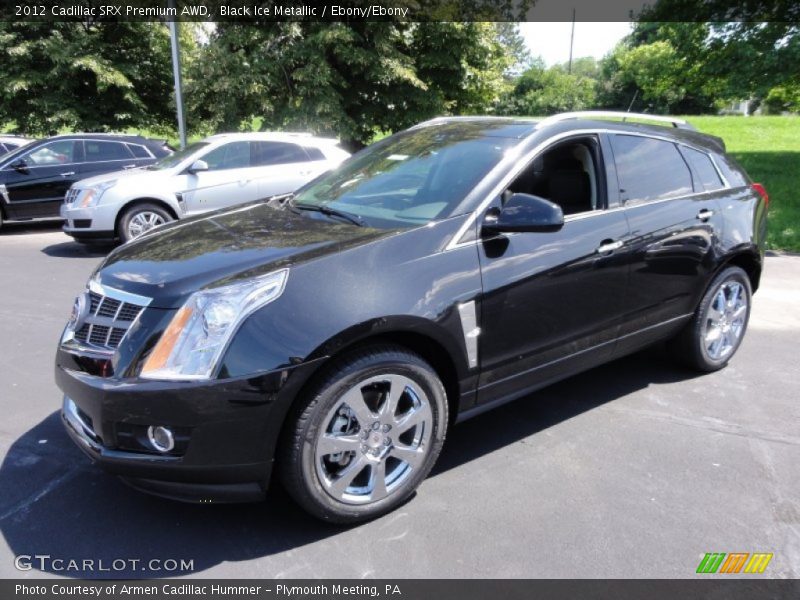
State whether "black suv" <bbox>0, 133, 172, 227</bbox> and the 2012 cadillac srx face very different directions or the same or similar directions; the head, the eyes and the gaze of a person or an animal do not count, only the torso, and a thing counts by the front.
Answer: same or similar directions

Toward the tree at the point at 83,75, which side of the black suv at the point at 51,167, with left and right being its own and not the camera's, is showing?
right

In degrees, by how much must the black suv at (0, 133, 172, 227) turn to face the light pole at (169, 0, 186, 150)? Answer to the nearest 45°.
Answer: approximately 135° to its right

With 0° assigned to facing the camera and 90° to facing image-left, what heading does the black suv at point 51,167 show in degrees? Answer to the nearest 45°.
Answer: approximately 90°

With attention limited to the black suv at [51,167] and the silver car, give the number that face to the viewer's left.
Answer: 2

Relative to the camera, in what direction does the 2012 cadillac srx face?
facing the viewer and to the left of the viewer

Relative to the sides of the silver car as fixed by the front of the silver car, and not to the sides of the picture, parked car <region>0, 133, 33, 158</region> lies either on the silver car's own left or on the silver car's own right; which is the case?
on the silver car's own right

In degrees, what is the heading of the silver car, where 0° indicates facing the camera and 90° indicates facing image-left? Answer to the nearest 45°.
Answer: approximately 90°

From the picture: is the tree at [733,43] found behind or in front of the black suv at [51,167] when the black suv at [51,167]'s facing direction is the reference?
behind

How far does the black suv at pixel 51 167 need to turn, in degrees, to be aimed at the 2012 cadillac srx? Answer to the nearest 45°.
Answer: approximately 90° to its left

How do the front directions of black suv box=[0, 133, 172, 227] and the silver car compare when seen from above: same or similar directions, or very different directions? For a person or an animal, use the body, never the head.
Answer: same or similar directions

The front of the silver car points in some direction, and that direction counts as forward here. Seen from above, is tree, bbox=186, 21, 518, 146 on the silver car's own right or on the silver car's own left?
on the silver car's own right
